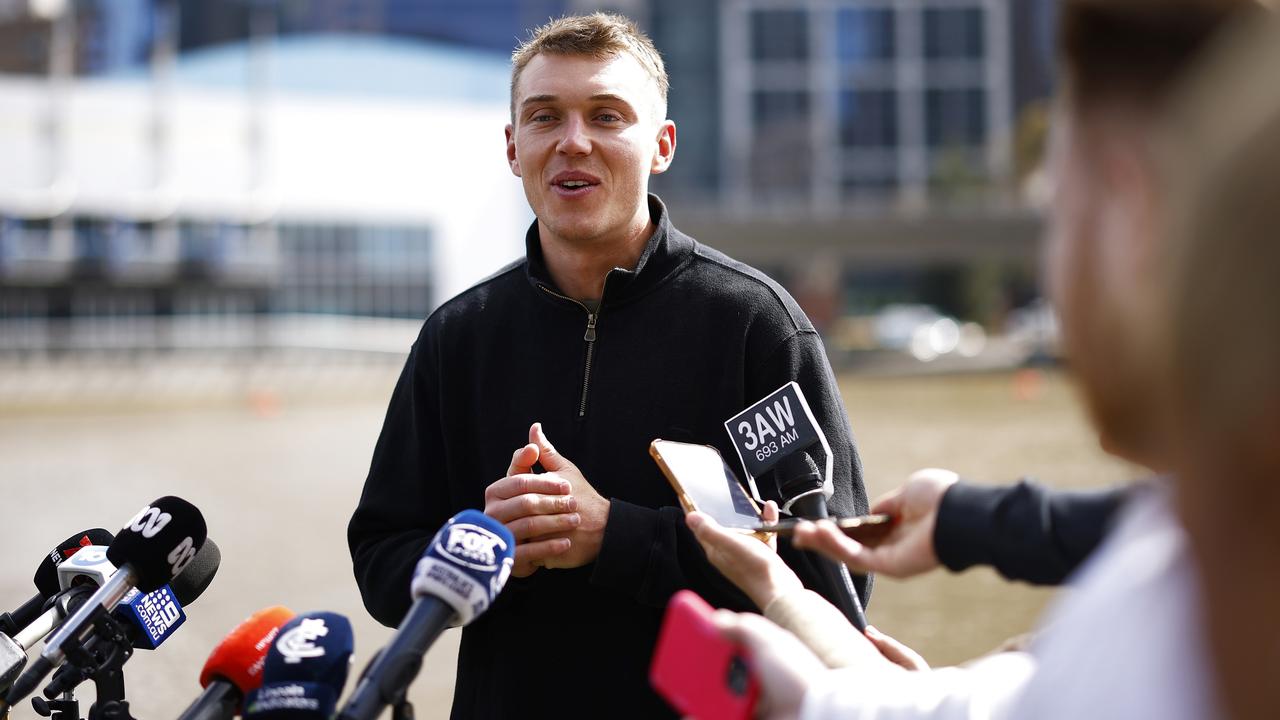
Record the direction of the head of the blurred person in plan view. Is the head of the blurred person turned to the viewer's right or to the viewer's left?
to the viewer's left

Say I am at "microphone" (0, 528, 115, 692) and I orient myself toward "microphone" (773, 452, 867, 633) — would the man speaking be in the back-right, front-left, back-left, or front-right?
front-left

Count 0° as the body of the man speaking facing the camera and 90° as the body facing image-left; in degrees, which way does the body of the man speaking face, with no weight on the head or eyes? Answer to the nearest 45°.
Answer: approximately 0°

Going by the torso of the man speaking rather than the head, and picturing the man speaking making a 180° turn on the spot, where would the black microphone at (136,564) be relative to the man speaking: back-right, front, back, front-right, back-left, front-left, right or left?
back-left

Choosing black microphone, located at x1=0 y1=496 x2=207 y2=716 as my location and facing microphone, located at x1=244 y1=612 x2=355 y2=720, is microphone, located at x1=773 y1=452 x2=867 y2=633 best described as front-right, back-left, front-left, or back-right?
front-left

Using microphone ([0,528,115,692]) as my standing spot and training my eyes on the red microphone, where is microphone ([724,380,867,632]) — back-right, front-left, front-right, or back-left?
front-left

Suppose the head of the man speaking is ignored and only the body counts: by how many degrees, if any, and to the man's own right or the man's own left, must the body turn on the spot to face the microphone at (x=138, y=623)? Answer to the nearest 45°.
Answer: approximately 45° to the man's own right

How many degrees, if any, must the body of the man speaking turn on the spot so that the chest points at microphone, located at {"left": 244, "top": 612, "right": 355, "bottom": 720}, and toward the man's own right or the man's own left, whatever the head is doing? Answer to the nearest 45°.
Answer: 0° — they already face it

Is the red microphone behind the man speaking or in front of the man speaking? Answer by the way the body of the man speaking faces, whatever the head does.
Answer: in front
